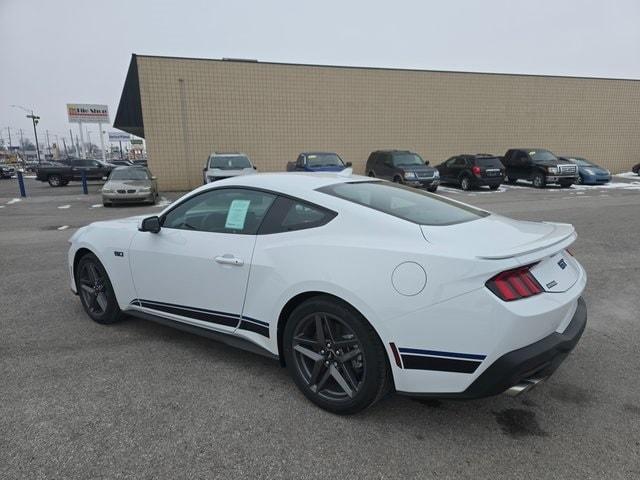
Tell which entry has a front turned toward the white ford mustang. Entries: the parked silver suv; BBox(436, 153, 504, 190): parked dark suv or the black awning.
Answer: the parked silver suv

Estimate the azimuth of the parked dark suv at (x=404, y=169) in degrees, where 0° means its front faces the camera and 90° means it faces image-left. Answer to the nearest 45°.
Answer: approximately 315°

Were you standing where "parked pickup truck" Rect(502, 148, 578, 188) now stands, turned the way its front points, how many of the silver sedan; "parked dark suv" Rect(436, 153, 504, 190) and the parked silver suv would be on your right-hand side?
3

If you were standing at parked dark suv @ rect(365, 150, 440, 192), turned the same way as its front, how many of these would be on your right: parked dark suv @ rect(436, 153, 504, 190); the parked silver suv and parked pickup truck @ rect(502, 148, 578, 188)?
1

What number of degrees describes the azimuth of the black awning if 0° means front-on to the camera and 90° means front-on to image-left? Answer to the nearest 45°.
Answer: approximately 90°

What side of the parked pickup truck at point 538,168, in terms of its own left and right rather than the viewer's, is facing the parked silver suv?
right

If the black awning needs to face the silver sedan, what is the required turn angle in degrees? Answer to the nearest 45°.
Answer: approximately 90° to its left

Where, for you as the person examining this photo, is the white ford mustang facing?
facing away from the viewer and to the left of the viewer

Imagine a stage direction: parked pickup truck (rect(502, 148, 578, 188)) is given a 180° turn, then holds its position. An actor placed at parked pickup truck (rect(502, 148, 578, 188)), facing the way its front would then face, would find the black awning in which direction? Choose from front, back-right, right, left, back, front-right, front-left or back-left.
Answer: front-left

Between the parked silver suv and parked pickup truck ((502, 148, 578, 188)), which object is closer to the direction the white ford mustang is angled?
the parked silver suv

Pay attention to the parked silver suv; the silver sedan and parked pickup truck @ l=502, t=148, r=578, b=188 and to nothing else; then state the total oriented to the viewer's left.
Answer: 0

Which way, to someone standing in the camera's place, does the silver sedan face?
facing the viewer

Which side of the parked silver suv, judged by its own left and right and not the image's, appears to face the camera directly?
front

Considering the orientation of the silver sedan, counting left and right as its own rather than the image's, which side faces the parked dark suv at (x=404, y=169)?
left

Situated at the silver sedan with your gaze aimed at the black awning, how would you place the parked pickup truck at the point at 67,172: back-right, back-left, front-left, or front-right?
front-left

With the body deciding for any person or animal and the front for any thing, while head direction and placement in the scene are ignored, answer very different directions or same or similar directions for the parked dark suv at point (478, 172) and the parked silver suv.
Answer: very different directions
